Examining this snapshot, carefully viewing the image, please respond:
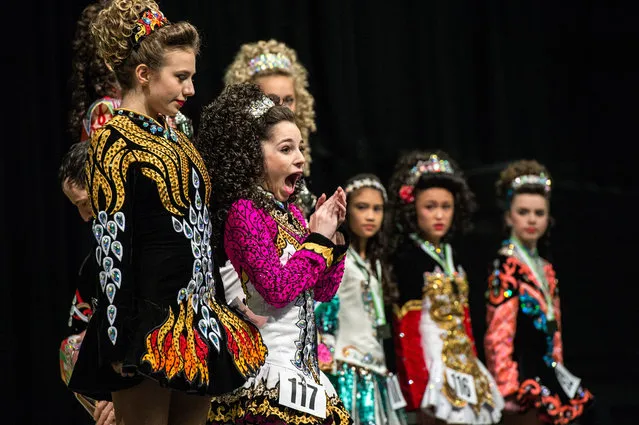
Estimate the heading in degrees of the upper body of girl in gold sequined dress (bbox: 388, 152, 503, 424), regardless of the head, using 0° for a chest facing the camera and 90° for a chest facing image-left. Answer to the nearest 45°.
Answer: approximately 315°

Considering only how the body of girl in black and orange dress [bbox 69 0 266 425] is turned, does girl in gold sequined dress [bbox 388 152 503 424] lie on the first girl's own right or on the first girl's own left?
on the first girl's own left

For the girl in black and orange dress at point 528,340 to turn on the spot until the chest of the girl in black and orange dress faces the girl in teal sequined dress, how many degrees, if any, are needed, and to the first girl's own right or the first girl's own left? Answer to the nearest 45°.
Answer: approximately 90° to the first girl's own right

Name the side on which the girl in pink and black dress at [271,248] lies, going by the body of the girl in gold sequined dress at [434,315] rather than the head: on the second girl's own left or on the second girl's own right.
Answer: on the second girl's own right

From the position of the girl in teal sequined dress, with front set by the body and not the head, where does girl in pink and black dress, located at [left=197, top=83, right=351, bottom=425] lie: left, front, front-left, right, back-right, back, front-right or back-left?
front-right

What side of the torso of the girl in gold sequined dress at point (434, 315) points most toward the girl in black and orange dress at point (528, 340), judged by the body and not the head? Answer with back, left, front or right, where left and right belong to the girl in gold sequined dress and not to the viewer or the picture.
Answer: left

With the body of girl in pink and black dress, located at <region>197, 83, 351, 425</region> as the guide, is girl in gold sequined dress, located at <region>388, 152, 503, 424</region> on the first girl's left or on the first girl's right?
on the first girl's left

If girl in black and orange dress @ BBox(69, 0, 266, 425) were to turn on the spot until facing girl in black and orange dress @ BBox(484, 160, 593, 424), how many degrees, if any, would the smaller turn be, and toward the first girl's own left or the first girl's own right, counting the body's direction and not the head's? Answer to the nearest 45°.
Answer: approximately 90° to the first girl's own left

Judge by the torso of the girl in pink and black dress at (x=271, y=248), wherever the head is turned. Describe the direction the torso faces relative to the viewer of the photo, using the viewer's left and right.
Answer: facing the viewer and to the right of the viewer

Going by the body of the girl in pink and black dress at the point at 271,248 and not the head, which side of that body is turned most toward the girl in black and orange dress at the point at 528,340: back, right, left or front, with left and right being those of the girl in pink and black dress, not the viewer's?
left

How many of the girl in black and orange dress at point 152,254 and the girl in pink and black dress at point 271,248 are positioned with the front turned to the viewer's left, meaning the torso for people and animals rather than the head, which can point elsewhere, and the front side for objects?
0
